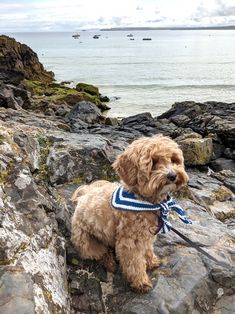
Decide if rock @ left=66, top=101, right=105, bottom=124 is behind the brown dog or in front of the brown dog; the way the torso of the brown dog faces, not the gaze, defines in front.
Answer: behind

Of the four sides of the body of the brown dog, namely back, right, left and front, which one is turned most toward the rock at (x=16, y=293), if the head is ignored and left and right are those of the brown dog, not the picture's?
right

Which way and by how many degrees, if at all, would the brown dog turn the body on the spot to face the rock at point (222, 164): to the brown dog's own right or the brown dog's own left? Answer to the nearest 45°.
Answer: approximately 135° to the brown dog's own left

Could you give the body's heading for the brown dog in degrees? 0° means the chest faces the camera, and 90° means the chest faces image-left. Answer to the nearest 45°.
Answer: approximately 315°

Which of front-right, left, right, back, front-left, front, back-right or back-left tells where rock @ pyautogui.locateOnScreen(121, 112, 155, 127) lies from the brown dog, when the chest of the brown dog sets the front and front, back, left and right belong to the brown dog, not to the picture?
back-left

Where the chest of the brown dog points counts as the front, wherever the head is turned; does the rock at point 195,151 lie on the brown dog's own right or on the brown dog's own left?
on the brown dog's own left
